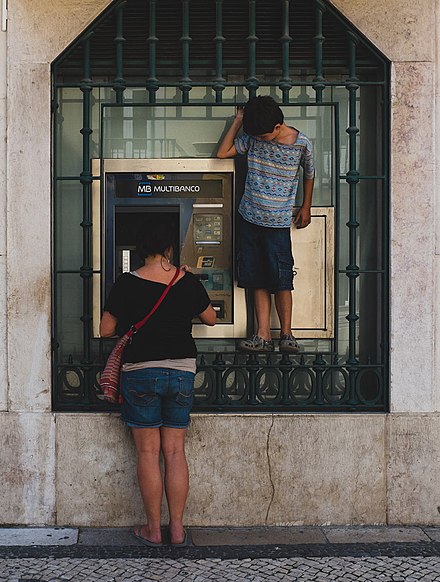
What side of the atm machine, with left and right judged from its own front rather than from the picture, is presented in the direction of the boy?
left

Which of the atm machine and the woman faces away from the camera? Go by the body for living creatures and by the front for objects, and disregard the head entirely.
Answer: the woman

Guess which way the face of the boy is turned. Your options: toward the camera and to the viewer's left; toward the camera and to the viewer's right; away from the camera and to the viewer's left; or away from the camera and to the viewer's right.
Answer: toward the camera and to the viewer's left

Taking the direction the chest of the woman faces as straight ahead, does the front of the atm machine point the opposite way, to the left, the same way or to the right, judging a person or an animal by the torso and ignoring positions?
the opposite way

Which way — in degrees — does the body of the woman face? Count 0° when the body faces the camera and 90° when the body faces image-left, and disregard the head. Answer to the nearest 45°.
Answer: approximately 180°

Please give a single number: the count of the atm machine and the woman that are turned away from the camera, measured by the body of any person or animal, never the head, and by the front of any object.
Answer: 1

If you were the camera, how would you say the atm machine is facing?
facing the viewer
